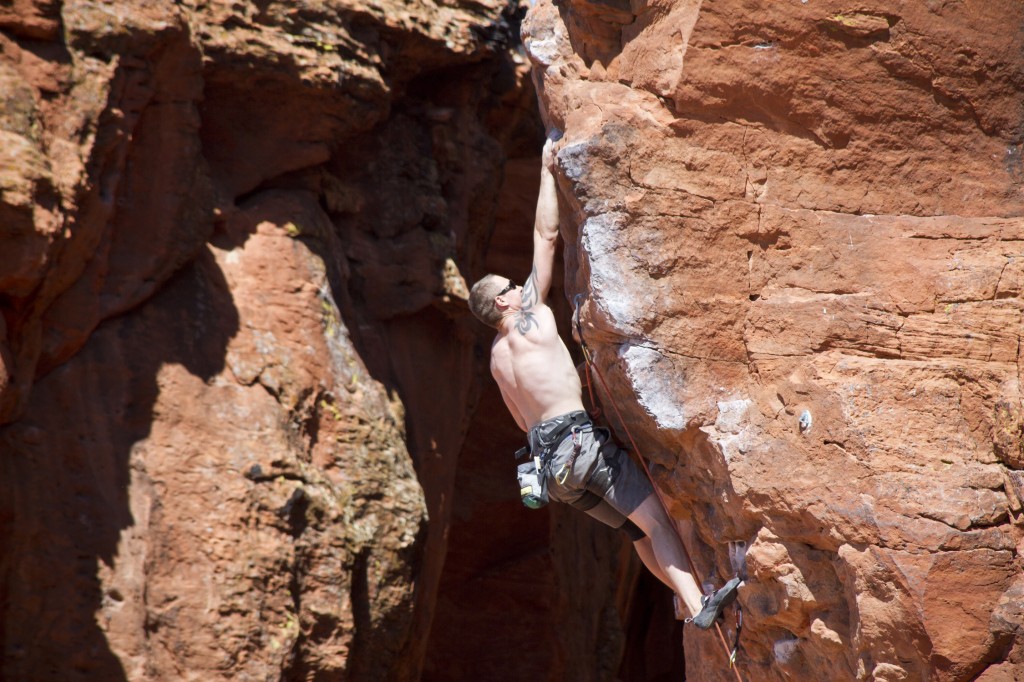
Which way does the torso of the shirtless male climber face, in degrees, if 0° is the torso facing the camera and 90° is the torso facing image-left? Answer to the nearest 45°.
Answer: approximately 225°

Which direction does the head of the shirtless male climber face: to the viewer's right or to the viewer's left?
to the viewer's right
